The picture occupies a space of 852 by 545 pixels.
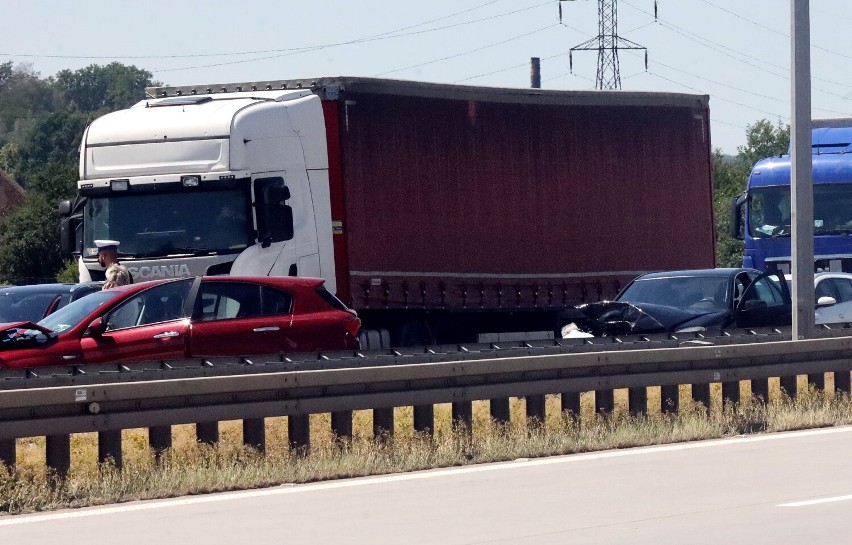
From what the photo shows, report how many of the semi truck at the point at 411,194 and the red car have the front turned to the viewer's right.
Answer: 0

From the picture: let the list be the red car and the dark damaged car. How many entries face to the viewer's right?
0

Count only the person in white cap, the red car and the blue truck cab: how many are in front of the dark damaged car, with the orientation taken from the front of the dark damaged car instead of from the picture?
2

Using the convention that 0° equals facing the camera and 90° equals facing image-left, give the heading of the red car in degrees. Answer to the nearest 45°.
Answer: approximately 90°

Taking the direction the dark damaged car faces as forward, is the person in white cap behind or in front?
in front

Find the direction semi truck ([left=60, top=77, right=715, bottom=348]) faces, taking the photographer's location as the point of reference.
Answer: facing the viewer and to the left of the viewer

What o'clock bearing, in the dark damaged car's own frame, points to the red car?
The red car is roughly at 12 o'clock from the dark damaged car.

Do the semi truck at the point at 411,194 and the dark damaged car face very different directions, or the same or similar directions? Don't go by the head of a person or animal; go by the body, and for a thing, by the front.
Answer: same or similar directions

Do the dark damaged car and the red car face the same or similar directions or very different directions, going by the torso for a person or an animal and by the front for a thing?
same or similar directions

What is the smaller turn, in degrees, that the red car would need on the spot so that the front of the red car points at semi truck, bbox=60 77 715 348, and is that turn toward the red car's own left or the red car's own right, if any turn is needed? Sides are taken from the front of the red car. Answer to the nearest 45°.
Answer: approximately 135° to the red car's own right
